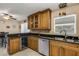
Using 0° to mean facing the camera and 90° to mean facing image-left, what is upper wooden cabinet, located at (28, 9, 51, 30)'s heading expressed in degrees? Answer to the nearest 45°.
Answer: approximately 45°

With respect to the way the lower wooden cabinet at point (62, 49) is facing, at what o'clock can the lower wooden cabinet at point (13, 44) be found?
the lower wooden cabinet at point (13, 44) is roughly at 1 o'clock from the lower wooden cabinet at point (62, 49).

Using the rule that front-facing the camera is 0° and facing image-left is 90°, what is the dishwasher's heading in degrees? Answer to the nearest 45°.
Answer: approximately 45°

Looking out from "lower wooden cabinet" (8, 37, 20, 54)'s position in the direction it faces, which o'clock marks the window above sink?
The window above sink is roughly at 11 o'clock from the lower wooden cabinet.

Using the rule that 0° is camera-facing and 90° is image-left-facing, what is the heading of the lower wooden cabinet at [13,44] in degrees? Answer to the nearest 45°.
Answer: approximately 315°
